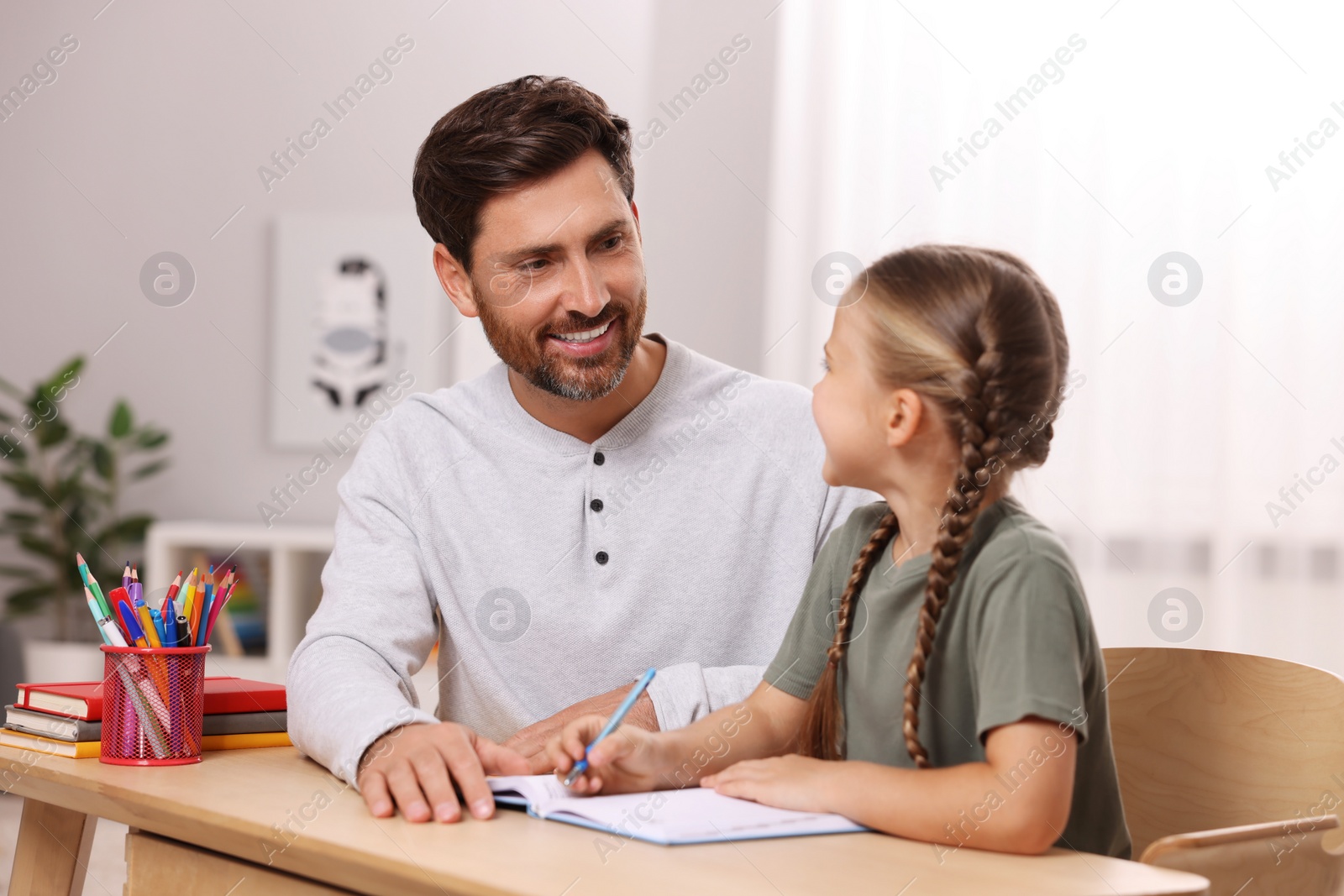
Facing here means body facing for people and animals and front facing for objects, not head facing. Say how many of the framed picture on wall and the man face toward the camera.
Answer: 2

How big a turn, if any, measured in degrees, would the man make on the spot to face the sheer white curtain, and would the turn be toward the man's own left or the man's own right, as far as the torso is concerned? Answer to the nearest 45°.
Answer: approximately 135° to the man's own left

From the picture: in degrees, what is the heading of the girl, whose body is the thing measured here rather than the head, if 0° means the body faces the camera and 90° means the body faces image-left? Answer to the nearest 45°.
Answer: approximately 45°

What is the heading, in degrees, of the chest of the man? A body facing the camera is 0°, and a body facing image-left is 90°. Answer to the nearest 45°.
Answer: approximately 0°

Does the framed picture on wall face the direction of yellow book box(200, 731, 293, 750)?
yes

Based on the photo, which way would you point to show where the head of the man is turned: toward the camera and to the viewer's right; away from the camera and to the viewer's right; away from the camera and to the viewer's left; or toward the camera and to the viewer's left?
toward the camera and to the viewer's right

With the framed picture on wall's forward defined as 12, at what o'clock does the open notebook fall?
The open notebook is roughly at 12 o'clock from the framed picture on wall.
